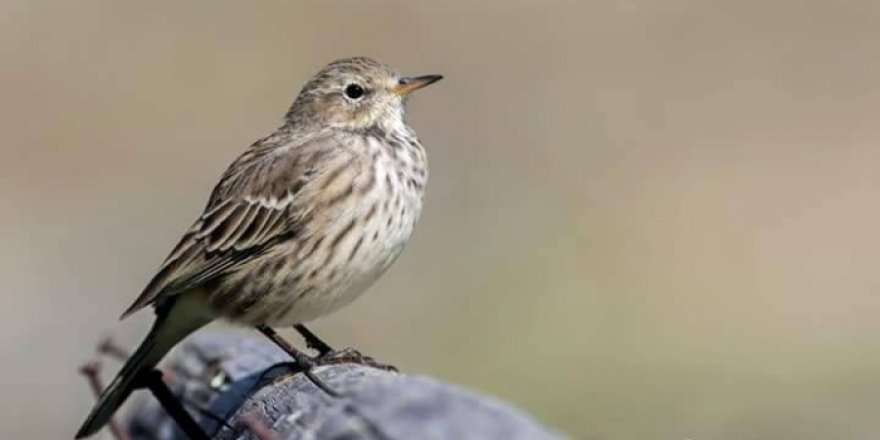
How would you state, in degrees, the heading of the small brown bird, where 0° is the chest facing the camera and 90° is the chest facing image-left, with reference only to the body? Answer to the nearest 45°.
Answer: approximately 270°
